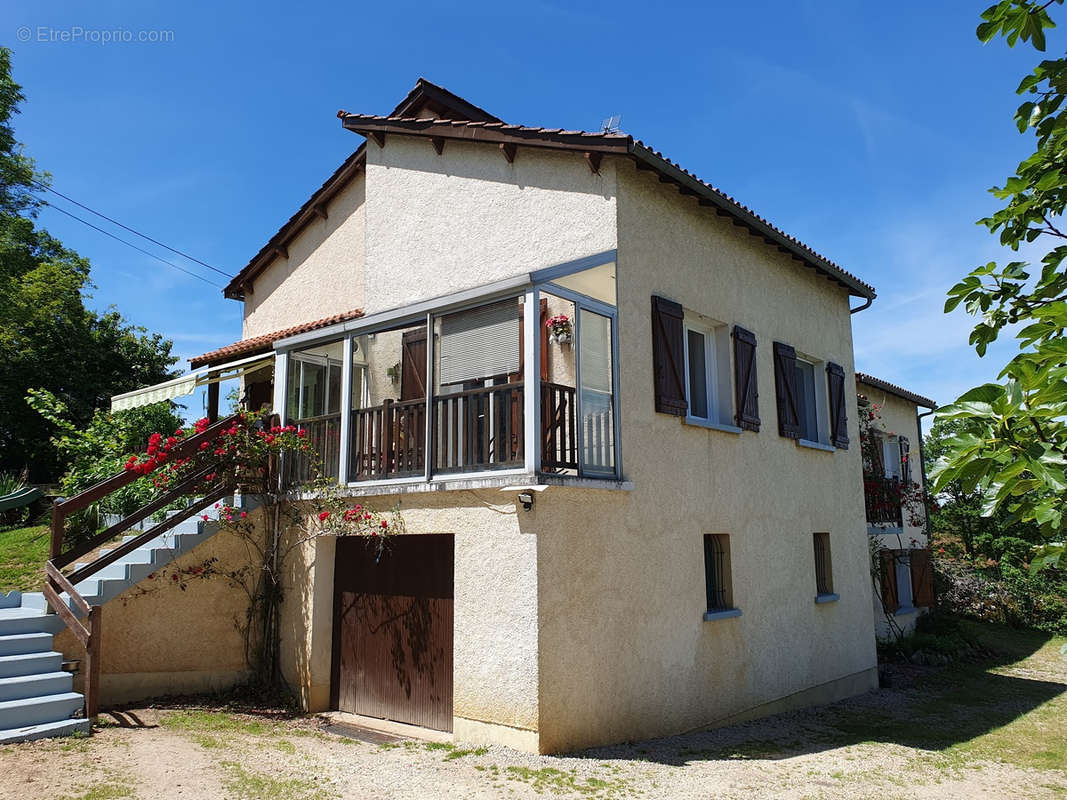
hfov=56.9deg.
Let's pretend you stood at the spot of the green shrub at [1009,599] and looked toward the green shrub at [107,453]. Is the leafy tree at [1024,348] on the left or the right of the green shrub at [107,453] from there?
left

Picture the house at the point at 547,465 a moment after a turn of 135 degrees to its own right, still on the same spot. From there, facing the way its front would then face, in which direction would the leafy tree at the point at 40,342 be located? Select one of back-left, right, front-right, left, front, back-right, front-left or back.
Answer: front-left

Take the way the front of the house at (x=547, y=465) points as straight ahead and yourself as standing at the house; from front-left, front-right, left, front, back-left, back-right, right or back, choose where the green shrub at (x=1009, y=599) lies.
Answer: back

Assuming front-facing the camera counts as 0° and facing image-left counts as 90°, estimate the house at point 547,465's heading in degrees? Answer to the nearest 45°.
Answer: approximately 45°

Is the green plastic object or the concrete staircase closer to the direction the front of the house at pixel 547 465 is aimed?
the concrete staircase

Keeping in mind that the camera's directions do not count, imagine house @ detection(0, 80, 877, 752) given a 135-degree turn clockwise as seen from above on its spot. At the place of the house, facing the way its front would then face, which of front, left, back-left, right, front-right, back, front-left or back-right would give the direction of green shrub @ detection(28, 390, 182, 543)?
front-left

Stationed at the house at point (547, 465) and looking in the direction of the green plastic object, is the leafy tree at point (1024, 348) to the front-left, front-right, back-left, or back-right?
back-left

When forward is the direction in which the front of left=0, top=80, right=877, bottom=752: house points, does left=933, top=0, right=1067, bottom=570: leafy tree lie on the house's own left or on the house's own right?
on the house's own left

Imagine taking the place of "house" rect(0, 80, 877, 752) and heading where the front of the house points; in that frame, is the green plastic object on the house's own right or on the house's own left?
on the house's own right

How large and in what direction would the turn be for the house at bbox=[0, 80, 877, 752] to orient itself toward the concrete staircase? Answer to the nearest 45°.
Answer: approximately 45° to its right

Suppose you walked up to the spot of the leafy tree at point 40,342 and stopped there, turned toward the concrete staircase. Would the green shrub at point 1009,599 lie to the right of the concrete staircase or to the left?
left

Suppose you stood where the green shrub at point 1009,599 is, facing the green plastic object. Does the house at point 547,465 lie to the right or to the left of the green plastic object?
left
